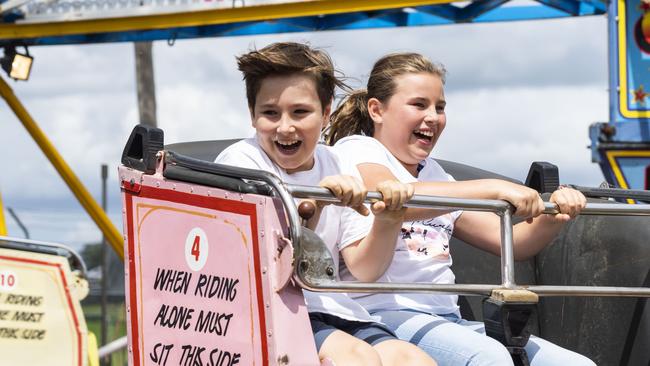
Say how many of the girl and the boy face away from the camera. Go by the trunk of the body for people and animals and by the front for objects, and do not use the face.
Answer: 0

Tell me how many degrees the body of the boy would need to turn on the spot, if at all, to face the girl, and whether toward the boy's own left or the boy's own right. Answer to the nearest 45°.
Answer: approximately 90° to the boy's own left

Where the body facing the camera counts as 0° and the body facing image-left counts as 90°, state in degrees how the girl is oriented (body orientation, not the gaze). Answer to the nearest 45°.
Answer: approximately 315°

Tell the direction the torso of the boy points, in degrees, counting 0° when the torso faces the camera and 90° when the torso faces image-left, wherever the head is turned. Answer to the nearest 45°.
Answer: approximately 315°

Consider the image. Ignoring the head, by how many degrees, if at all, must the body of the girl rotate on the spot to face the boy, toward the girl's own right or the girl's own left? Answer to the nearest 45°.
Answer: approximately 90° to the girl's own right
